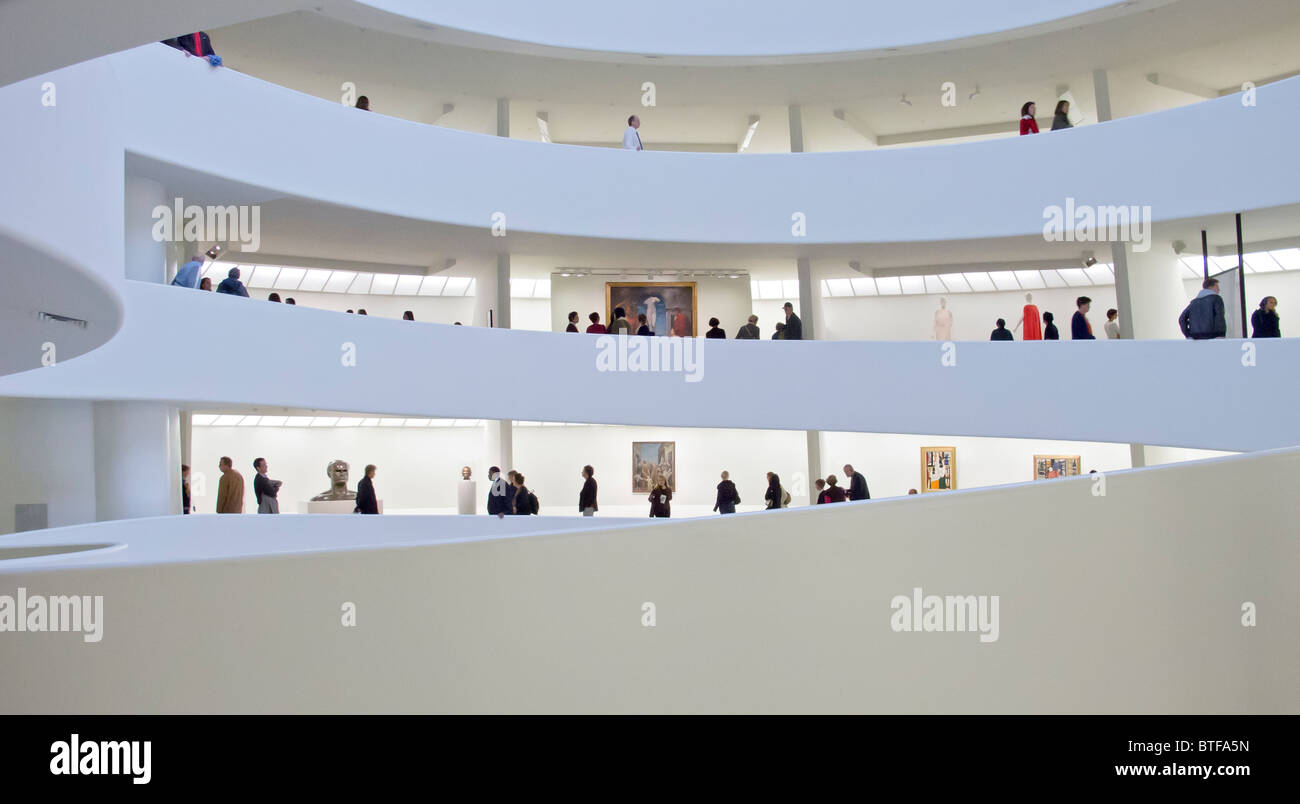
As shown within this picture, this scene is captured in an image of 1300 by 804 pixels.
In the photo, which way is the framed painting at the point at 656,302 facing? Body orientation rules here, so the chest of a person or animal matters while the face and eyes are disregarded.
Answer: toward the camera

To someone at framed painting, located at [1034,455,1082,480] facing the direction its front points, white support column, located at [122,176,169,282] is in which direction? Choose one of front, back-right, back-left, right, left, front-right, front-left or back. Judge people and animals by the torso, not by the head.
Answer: front-right

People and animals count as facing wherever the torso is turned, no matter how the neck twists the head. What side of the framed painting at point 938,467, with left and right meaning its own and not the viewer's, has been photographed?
front

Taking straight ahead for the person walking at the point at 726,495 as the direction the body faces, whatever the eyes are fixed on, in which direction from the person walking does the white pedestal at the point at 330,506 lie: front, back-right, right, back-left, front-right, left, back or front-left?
left

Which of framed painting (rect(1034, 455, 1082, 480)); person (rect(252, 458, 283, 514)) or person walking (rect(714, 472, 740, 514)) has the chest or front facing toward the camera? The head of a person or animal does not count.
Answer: the framed painting

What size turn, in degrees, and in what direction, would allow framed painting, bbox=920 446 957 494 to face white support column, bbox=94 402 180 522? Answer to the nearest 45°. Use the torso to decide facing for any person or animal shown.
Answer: approximately 45° to its right

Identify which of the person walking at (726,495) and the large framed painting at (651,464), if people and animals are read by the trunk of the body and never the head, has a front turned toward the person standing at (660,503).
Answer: the large framed painting

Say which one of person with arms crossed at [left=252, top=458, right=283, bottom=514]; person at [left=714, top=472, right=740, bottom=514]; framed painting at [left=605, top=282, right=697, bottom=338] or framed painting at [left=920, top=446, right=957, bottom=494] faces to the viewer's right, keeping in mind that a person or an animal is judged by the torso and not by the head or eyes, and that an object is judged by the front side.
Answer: person with arms crossed at [left=252, top=458, right=283, bottom=514]

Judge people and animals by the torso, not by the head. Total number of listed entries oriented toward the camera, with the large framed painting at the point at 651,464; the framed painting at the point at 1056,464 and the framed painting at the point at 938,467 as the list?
3

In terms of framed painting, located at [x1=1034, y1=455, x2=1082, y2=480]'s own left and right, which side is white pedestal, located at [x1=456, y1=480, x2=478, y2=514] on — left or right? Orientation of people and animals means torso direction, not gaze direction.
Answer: on its right

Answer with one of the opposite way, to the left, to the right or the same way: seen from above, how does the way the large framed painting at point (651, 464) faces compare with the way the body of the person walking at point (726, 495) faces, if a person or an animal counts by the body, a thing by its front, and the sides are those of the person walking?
the opposite way

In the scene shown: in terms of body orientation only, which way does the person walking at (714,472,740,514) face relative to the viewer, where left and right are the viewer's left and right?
facing away from the viewer
